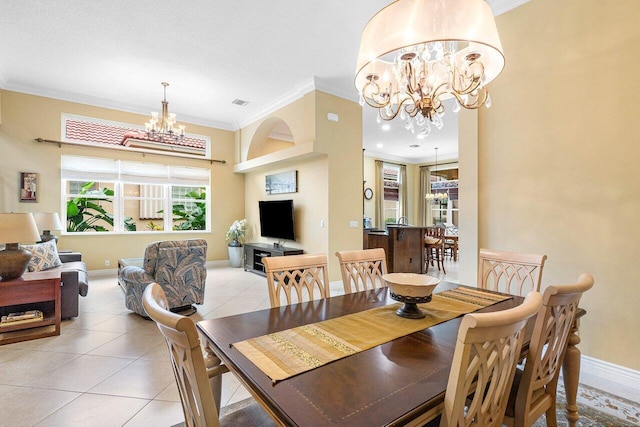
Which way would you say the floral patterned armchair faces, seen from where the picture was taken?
facing away from the viewer and to the left of the viewer

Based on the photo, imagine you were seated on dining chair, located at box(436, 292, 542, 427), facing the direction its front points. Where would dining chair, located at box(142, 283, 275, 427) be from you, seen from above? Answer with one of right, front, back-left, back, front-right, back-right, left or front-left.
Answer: left

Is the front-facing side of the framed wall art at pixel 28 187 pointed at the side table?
yes

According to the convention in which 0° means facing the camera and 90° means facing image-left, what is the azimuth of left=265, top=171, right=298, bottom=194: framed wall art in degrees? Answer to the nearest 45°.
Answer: approximately 45°

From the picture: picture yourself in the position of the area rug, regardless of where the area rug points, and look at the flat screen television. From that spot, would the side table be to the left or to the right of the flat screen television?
left

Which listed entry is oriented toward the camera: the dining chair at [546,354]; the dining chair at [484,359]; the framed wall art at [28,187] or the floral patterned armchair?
the framed wall art

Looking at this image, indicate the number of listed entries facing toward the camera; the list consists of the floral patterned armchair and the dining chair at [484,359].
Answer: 0

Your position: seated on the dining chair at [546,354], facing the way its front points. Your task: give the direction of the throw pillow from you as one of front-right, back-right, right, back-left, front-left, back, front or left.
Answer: front-left

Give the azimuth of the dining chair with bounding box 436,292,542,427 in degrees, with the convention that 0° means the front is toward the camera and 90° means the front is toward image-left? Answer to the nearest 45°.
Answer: approximately 135°

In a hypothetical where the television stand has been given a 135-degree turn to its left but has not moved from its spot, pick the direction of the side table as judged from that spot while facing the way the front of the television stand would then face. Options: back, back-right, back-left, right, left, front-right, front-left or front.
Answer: back-right

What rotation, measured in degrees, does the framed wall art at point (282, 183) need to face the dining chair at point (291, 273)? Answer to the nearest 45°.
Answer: approximately 45° to its left
